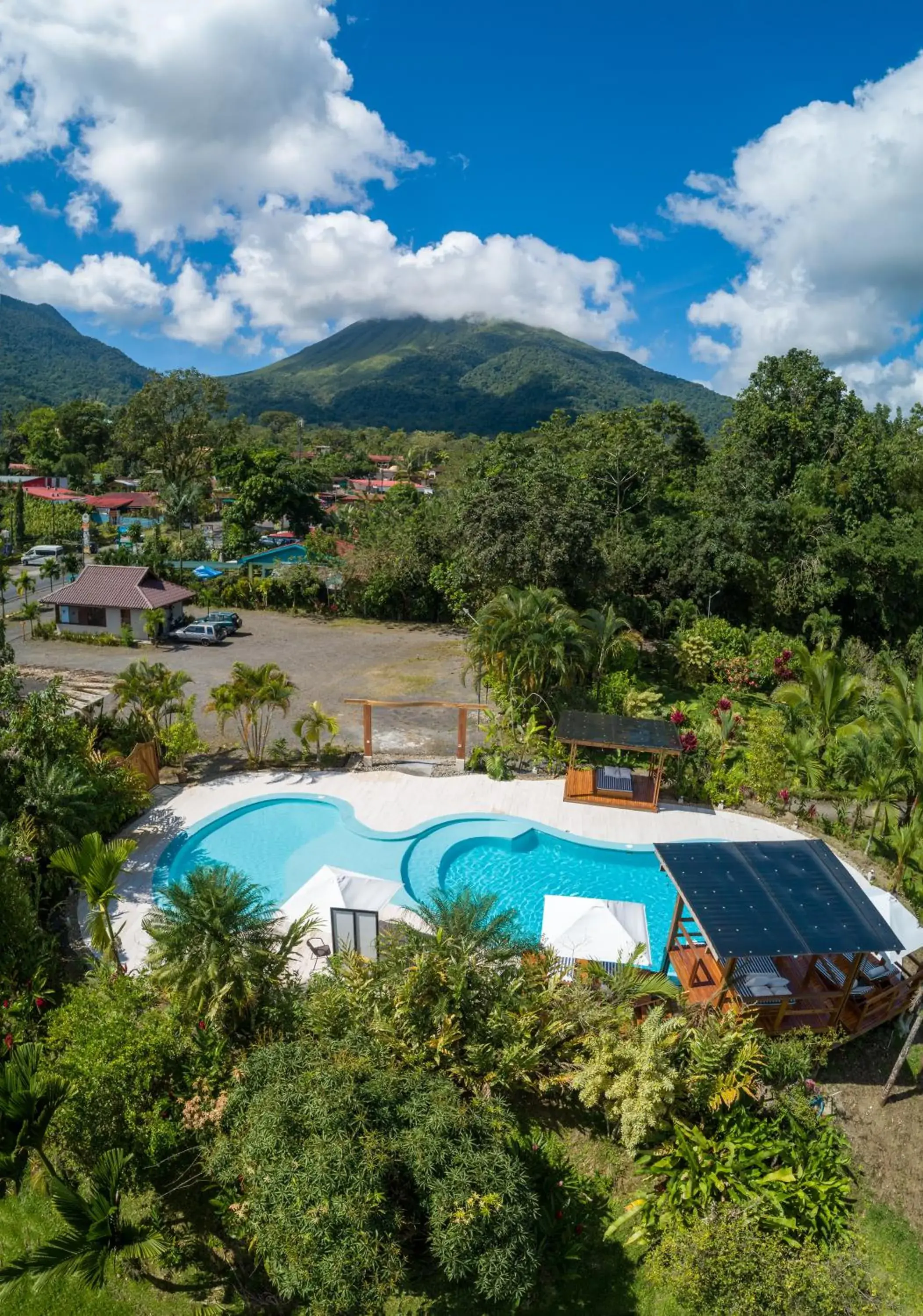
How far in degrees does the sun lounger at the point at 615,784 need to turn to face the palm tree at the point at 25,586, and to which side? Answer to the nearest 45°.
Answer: approximately 135° to its right

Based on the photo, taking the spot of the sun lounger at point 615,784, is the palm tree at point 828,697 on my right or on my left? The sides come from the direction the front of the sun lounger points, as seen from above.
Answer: on my left

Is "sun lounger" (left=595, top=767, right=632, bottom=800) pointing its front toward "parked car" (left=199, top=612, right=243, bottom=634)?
no

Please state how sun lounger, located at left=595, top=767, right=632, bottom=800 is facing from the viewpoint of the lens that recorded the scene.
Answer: facing the viewer

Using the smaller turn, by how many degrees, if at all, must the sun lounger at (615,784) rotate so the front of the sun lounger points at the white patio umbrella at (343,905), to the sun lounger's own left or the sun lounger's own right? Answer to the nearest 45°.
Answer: approximately 45° to the sun lounger's own right

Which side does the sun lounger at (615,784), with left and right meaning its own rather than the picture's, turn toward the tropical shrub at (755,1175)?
front

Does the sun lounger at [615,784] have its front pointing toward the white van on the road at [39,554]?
no

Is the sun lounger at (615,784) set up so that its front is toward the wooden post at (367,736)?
no

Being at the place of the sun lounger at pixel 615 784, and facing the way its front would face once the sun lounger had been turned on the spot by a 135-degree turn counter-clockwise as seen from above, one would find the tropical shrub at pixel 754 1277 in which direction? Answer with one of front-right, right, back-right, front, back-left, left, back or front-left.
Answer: back-right

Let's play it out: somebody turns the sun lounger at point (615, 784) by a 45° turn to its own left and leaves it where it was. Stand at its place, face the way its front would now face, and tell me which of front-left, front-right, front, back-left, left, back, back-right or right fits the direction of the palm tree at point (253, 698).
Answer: back-right

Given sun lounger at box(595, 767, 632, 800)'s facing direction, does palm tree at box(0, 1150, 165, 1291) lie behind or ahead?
ahead

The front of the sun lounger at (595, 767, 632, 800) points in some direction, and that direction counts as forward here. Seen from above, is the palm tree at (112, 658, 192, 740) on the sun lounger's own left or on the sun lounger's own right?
on the sun lounger's own right

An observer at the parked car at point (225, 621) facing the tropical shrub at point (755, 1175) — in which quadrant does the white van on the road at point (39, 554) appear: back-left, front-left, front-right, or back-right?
back-right

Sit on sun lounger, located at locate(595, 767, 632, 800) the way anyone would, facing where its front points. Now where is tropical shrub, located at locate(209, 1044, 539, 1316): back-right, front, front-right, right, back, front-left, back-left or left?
front

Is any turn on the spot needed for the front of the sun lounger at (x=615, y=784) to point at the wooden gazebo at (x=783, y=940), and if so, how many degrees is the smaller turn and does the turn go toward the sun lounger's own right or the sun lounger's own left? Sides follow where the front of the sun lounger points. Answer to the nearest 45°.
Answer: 0° — it already faces it

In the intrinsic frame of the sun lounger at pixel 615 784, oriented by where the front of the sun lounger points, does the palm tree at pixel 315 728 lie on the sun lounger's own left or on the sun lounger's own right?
on the sun lounger's own right

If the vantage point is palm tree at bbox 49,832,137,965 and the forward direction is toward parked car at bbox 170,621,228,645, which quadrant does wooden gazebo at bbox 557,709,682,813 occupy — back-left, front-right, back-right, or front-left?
front-right

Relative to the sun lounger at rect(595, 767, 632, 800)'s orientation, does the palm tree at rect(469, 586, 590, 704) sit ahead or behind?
behind

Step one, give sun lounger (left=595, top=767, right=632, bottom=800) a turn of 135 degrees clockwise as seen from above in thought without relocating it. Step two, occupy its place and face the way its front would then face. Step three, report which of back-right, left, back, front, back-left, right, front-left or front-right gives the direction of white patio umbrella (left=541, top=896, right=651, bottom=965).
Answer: back-left
